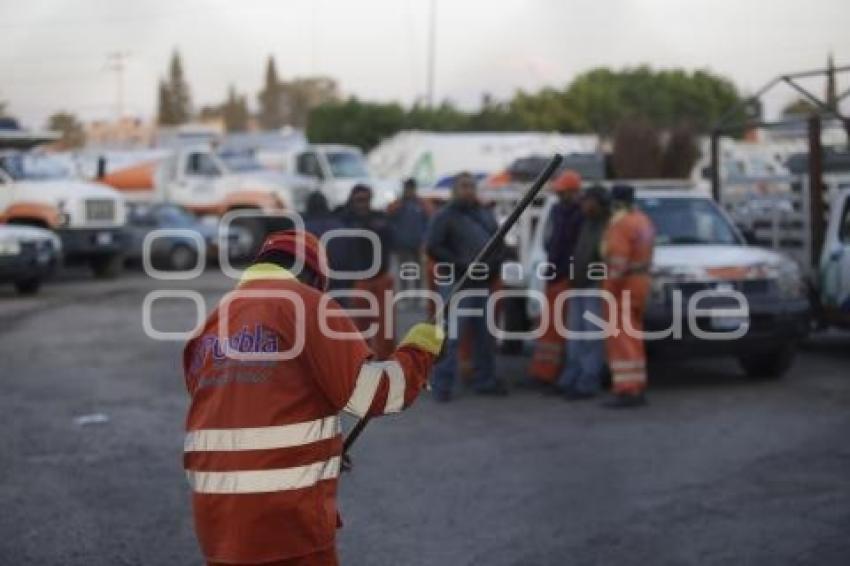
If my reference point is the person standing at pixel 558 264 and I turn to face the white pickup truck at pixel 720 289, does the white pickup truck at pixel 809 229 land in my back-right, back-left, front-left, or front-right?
front-left

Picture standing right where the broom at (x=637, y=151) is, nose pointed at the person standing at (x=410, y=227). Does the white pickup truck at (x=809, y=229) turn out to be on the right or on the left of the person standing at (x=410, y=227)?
left

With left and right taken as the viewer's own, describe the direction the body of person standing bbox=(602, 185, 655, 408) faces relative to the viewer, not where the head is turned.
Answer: facing to the left of the viewer

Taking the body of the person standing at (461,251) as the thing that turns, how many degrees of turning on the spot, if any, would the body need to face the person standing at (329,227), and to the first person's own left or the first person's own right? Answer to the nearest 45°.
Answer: approximately 135° to the first person's own right

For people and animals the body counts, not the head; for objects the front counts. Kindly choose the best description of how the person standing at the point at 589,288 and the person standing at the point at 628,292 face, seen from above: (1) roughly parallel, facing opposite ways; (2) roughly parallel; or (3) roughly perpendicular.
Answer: roughly parallel

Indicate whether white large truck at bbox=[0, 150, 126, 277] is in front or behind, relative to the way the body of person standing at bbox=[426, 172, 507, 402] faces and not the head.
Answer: behind

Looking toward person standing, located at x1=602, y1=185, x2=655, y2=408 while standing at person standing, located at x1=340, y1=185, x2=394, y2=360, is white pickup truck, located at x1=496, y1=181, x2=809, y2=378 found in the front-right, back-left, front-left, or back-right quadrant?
front-left

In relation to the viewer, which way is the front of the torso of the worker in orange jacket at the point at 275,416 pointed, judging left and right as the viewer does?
facing away from the viewer and to the right of the viewer

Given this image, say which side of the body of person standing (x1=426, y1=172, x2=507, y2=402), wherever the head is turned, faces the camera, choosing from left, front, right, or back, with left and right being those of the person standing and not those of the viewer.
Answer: front

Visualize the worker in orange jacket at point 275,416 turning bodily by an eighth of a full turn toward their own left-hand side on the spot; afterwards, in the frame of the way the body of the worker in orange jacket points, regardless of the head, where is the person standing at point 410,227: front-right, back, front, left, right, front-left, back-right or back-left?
front

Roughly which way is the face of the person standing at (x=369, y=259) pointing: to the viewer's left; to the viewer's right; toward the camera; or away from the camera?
toward the camera

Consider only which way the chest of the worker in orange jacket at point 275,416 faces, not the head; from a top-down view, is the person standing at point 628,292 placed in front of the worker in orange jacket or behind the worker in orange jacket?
in front

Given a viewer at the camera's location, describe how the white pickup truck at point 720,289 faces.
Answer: facing the viewer and to the right of the viewer

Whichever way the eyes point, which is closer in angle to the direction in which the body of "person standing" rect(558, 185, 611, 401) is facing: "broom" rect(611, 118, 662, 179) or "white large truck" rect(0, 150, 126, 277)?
the white large truck

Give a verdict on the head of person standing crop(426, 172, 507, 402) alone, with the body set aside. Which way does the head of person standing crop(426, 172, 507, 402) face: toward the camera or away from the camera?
toward the camera
